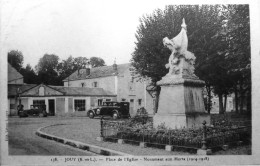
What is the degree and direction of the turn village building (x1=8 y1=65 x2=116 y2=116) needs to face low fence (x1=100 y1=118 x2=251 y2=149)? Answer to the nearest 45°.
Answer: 0° — it already faces it

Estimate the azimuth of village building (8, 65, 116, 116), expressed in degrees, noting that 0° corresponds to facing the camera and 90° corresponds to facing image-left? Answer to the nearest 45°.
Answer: approximately 0°
